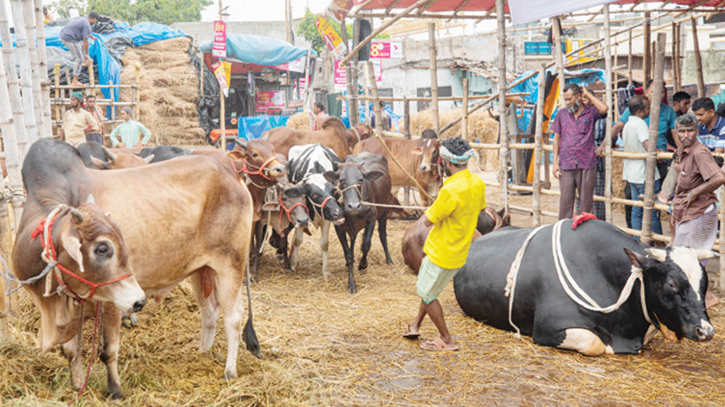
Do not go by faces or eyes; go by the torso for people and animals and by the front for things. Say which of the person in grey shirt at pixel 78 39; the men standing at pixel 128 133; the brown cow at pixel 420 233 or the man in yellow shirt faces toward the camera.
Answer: the men standing

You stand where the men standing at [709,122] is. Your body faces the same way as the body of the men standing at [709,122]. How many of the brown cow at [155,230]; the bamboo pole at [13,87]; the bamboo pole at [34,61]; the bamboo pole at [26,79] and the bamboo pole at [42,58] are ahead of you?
5

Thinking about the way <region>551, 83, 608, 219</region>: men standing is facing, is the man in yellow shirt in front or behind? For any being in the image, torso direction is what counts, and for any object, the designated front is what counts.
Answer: in front

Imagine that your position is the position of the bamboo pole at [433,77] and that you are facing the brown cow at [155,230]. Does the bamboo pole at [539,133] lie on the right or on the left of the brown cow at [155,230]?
left

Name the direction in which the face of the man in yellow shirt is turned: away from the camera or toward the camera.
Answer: away from the camera

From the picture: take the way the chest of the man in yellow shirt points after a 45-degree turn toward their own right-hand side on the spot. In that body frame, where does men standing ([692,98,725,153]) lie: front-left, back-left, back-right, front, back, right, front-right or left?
front-right

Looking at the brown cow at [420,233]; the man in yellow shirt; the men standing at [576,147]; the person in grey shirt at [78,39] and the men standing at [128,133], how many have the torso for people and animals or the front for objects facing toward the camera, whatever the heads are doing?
2

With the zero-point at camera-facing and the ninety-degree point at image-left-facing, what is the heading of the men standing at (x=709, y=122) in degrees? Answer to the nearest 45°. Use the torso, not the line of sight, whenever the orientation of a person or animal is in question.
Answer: approximately 45°

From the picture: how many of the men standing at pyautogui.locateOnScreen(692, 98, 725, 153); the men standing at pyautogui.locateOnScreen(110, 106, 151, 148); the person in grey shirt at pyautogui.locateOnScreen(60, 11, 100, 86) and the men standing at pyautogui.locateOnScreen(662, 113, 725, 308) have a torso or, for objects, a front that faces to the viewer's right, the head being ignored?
1

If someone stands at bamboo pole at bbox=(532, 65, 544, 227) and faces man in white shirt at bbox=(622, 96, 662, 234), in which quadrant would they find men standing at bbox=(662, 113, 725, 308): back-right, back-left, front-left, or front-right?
front-right

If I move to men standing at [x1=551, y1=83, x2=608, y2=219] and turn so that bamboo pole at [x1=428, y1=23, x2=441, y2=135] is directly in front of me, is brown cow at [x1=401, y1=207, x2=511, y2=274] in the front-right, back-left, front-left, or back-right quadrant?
front-left

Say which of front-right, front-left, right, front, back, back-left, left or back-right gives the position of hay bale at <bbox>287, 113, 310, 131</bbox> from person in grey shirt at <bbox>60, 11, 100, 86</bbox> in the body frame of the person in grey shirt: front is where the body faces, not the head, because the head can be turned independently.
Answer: front

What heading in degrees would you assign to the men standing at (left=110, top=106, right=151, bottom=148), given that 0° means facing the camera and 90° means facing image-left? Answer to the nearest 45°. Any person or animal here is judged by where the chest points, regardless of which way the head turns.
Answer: approximately 0°
